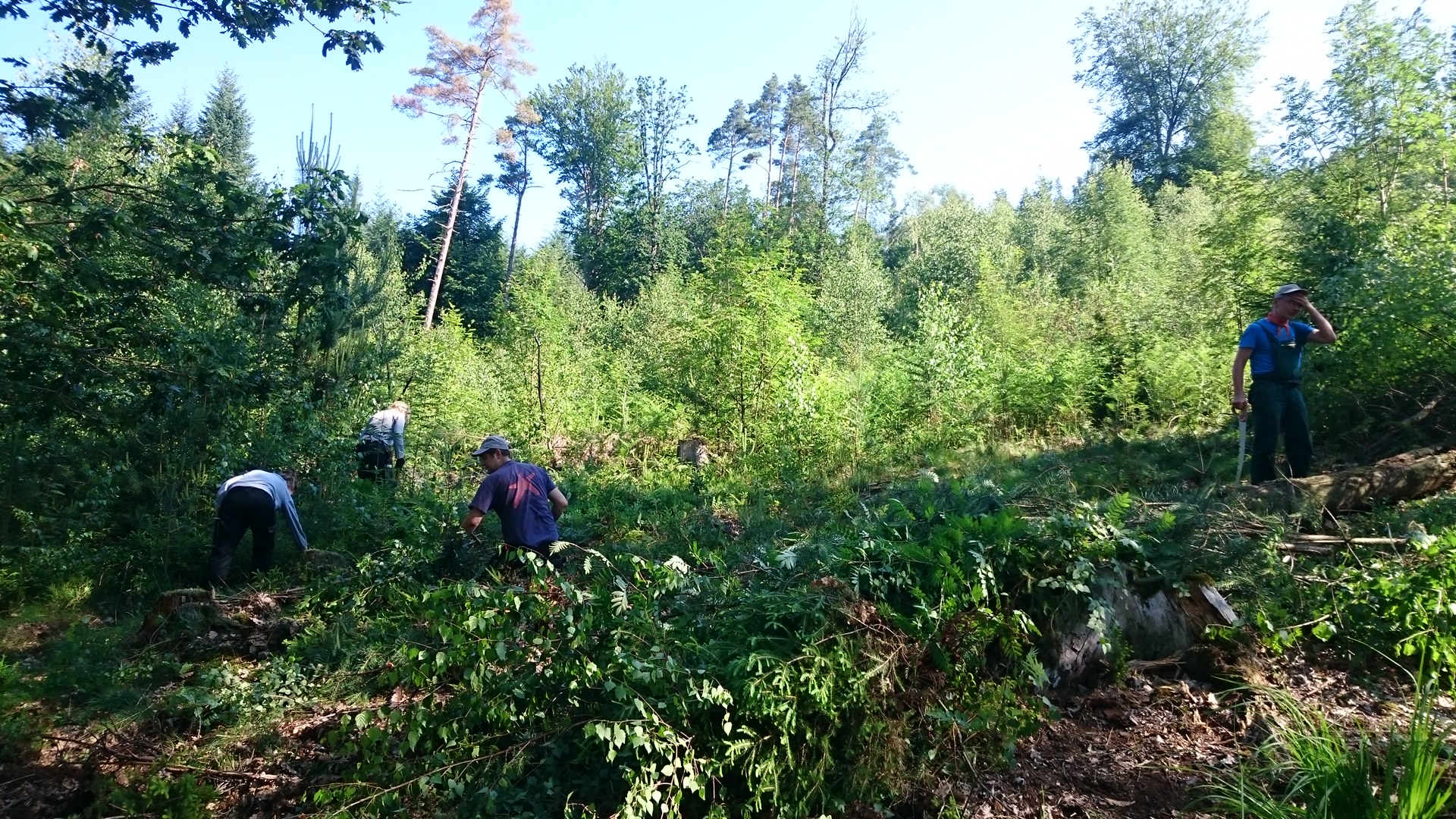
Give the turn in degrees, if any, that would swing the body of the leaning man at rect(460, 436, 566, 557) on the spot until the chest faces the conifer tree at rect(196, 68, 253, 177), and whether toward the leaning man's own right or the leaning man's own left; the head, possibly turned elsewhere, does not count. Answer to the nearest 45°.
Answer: approximately 45° to the leaning man's own right

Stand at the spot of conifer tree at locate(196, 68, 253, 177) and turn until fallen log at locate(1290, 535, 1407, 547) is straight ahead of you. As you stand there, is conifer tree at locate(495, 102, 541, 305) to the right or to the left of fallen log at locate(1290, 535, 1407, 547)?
left

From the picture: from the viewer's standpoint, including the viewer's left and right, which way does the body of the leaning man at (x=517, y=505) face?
facing away from the viewer and to the left of the viewer

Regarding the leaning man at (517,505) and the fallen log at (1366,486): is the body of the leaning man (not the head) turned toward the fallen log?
no

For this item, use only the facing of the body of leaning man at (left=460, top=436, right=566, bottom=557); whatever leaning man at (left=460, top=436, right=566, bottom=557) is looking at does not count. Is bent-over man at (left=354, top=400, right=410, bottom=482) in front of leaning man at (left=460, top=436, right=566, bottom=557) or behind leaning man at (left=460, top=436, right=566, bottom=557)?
in front

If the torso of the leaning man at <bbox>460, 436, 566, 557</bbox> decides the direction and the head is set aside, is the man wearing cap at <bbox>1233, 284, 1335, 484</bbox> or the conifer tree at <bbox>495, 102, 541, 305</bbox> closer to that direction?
the conifer tree

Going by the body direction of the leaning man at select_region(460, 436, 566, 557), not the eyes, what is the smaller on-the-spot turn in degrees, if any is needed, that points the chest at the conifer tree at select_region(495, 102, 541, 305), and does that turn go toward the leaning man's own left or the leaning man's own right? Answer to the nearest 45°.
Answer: approximately 45° to the leaning man's own right

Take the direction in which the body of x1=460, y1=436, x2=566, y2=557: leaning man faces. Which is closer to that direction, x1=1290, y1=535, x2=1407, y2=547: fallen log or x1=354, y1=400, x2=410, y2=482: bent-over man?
the bent-over man

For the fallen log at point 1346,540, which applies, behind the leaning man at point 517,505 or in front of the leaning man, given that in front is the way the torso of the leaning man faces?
behind

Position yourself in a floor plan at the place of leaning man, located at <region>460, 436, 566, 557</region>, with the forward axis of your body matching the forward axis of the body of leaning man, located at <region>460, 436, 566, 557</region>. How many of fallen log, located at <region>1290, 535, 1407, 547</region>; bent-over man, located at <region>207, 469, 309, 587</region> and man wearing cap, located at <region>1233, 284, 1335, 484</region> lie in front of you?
1
